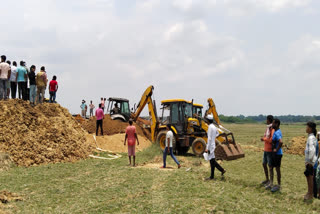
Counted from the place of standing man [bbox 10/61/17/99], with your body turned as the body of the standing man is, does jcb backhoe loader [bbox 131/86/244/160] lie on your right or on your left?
on your right

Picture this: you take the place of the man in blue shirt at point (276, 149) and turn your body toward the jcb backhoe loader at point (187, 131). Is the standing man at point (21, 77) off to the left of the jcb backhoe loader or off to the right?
left

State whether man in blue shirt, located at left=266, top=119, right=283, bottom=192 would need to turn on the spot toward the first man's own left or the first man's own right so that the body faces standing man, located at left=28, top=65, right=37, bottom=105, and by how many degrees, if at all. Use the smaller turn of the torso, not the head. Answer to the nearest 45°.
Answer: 0° — they already face them

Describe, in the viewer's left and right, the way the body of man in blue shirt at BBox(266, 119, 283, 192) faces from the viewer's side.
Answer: facing to the left of the viewer

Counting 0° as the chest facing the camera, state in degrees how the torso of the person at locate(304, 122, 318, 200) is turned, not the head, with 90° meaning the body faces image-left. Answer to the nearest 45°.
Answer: approximately 90°

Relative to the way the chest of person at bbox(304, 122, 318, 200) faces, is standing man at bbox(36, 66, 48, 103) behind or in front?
in front
